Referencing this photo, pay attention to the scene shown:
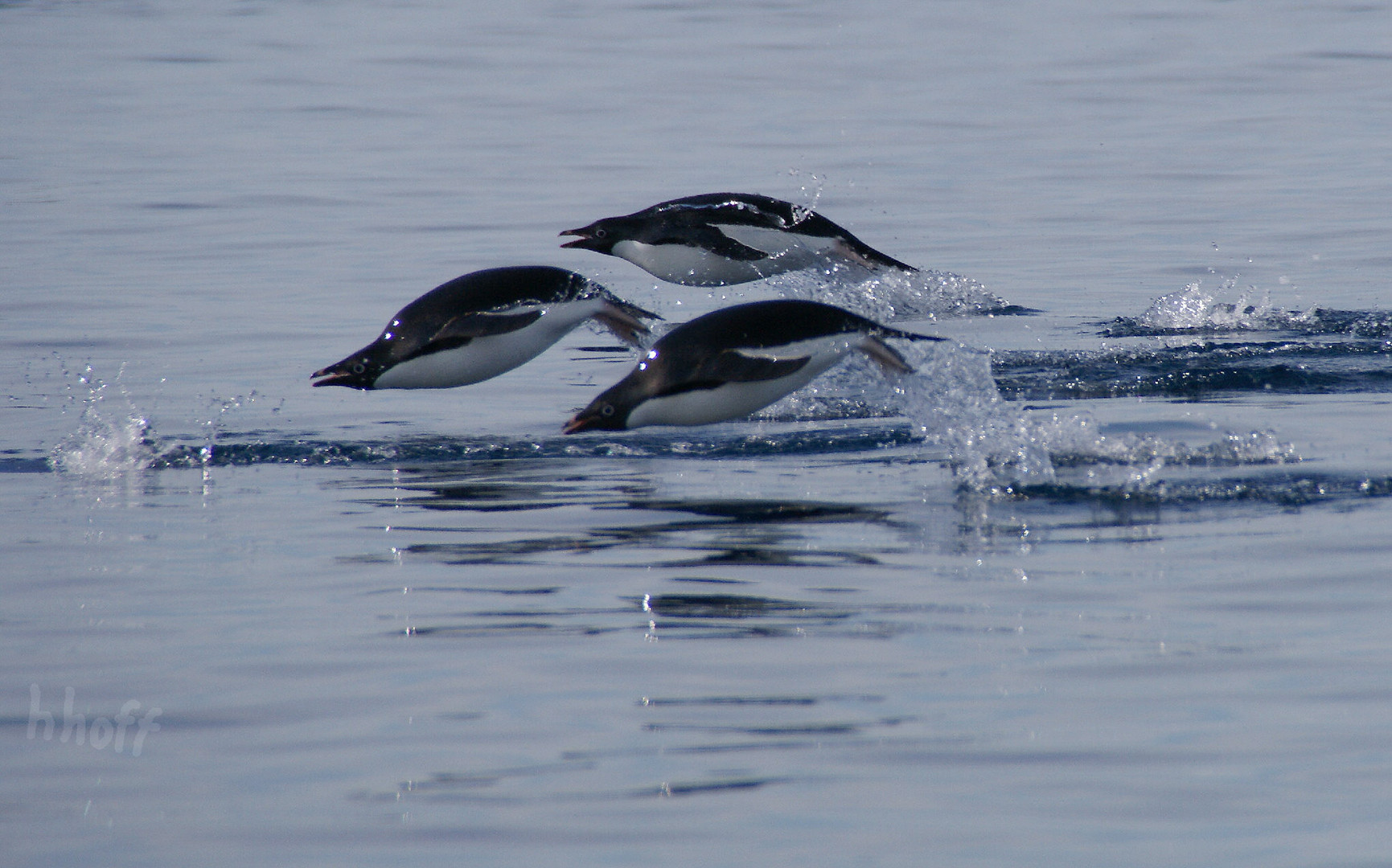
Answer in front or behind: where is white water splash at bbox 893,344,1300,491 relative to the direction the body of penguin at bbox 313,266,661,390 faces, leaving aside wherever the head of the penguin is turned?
behind

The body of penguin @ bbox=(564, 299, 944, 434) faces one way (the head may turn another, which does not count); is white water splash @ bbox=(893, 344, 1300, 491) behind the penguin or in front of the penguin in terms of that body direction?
behind

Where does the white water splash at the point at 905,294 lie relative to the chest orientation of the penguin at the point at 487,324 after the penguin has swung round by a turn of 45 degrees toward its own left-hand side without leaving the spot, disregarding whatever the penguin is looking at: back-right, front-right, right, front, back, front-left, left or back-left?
back

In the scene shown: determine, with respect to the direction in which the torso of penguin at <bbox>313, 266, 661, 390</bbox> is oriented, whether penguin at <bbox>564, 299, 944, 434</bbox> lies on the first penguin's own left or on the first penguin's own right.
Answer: on the first penguin's own left

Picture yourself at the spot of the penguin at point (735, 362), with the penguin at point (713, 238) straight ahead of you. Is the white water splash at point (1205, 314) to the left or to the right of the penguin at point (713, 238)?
right

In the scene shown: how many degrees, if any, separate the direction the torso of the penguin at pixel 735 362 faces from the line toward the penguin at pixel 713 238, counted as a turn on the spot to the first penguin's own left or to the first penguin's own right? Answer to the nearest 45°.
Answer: approximately 90° to the first penguin's own right

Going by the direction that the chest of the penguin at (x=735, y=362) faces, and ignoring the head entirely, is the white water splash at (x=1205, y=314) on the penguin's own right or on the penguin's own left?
on the penguin's own right

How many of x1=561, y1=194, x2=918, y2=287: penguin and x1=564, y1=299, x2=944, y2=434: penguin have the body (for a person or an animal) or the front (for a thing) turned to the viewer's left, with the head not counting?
2

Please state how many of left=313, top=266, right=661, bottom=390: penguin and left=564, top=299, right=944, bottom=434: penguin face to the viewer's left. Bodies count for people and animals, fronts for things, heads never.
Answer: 2

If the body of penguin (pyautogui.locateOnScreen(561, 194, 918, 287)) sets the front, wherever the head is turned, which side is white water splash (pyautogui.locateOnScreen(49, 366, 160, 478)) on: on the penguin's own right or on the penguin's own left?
on the penguin's own left

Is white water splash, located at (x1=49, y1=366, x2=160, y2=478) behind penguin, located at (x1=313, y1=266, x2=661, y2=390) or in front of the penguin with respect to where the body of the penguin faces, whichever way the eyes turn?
in front

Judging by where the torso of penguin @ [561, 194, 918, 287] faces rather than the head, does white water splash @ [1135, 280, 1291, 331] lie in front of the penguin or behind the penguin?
behind

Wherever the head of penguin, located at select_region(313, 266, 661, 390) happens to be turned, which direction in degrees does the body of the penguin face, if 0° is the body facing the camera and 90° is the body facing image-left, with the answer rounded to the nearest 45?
approximately 90°

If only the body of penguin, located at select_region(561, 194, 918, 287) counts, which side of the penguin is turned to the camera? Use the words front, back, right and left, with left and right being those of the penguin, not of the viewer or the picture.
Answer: left
